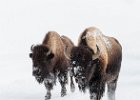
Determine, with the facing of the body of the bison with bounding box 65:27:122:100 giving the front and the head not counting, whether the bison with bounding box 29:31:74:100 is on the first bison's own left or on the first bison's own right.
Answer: on the first bison's own right

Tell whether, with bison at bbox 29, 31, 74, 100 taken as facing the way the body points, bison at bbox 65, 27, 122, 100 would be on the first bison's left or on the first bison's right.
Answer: on the first bison's left

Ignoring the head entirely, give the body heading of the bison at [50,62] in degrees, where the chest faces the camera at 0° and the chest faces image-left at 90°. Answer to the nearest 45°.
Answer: approximately 45°

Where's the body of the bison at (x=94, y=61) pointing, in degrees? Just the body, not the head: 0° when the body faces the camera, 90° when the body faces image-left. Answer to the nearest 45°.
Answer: approximately 45°
